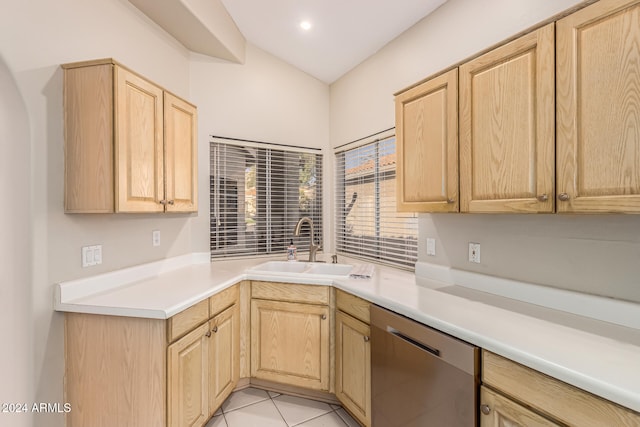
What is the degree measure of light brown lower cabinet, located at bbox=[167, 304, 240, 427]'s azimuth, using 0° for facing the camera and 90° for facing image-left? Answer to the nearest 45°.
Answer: approximately 315°

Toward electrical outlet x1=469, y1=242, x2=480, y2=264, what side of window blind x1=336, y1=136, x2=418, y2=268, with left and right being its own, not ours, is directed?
left

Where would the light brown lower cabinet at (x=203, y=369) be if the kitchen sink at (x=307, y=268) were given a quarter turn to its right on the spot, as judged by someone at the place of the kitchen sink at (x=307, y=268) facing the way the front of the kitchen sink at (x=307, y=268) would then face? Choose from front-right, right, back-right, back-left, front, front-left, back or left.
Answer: front-left

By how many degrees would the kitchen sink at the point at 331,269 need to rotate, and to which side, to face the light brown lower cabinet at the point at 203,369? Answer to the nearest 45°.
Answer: approximately 45° to its right

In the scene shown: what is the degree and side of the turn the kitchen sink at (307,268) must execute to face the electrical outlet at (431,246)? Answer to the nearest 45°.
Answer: approximately 45° to its left

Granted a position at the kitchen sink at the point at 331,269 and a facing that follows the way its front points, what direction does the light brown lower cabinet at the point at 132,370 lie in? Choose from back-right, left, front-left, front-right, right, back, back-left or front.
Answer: front-right

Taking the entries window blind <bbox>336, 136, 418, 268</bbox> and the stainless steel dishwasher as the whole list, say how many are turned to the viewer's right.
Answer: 0

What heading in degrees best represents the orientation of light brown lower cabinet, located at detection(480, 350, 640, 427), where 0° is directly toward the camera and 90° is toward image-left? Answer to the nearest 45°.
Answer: approximately 45°
